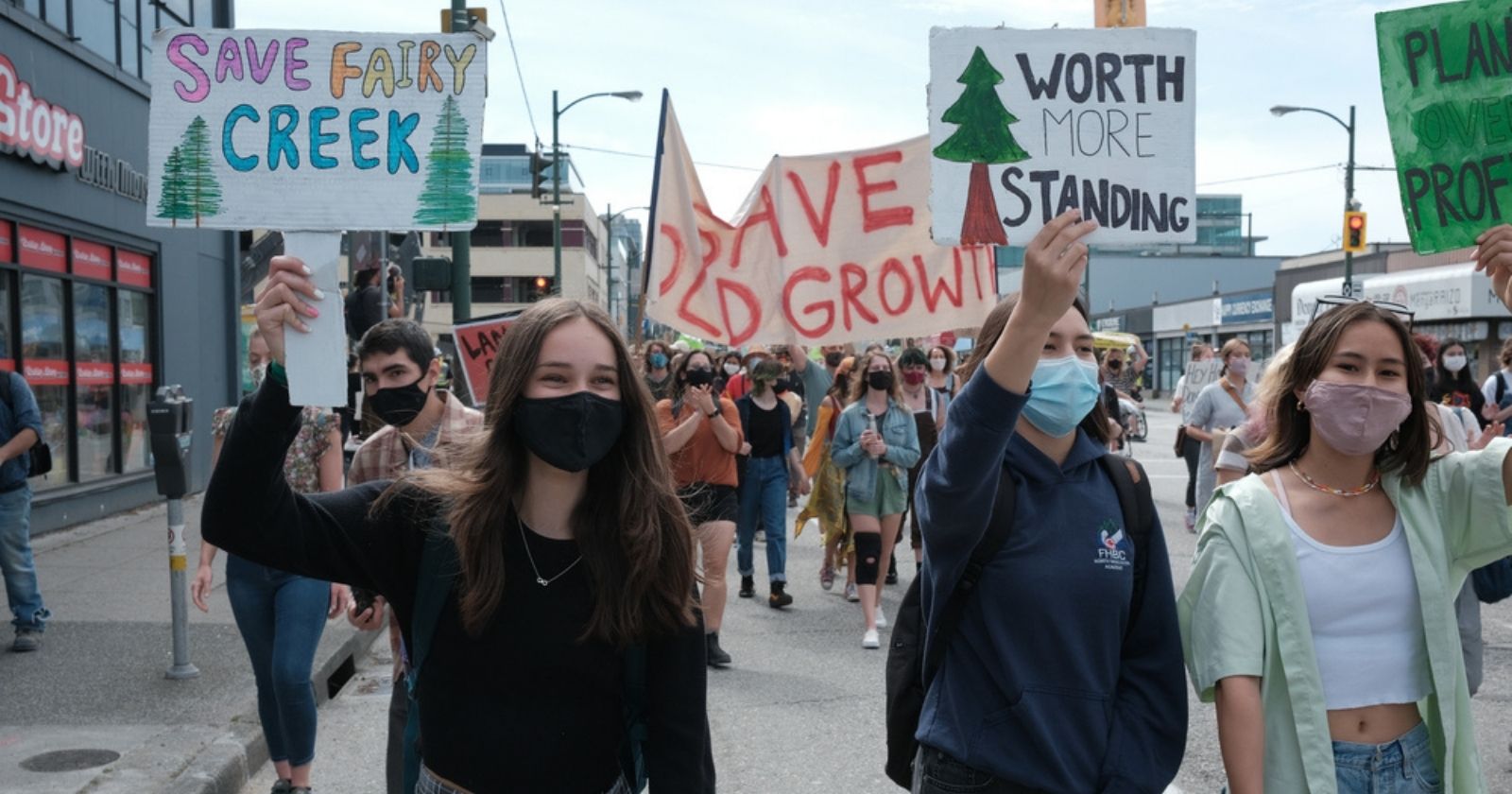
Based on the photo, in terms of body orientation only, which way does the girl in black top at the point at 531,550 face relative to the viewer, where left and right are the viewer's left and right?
facing the viewer

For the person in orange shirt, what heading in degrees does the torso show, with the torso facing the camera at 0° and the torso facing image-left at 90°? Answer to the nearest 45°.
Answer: approximately 0°

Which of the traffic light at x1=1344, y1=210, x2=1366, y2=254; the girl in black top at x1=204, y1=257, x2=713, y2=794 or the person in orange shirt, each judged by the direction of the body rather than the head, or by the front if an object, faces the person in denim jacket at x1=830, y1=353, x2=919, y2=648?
the traffic light

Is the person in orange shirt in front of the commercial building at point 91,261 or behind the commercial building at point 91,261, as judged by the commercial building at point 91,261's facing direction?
in front

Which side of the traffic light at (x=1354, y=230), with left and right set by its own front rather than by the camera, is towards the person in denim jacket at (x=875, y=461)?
front

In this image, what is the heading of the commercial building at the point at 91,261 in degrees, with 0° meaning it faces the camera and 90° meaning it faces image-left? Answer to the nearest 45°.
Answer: approximately 315°

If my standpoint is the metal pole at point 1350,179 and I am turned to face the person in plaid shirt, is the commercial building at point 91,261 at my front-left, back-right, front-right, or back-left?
front-right

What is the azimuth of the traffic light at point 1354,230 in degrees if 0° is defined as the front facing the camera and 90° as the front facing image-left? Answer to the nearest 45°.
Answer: approximately 0°

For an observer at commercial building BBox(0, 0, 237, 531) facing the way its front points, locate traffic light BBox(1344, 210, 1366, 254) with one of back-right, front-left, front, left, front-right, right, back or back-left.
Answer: front-left

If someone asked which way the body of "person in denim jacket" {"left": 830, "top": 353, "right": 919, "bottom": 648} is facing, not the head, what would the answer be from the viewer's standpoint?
toward the camera

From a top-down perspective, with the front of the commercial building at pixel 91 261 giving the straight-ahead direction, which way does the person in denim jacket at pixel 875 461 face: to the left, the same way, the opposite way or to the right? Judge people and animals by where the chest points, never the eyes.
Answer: to the right

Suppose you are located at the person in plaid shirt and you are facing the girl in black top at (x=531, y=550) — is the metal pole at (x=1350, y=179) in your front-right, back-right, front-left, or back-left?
back-left

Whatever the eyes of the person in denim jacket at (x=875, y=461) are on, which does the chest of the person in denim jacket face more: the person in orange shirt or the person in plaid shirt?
the person in plaid shirt

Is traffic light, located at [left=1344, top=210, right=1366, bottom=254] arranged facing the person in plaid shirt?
yes

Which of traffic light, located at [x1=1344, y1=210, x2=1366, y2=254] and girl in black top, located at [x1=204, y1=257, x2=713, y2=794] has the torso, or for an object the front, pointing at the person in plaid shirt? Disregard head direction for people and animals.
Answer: the traffic light
